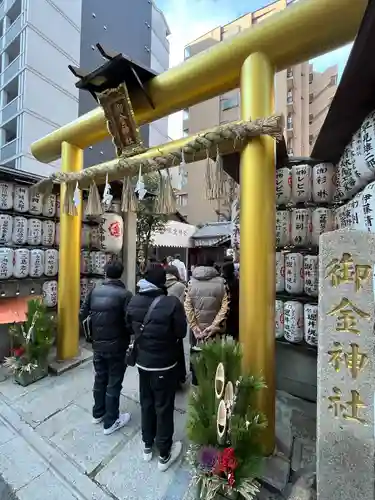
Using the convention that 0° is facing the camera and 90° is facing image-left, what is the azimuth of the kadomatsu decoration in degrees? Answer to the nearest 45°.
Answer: approximately 0°

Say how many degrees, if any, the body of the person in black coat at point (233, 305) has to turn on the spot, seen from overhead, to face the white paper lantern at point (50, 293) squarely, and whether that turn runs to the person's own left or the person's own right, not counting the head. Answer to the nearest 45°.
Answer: approximately 90° to the person's own left

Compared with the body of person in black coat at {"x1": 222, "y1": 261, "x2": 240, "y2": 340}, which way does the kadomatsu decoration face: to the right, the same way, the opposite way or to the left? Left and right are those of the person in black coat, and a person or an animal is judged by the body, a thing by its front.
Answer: the opposite way

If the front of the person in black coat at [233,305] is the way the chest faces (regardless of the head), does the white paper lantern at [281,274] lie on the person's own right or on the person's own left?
on the person's own right

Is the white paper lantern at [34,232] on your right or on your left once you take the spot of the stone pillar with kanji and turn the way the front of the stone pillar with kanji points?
on your right

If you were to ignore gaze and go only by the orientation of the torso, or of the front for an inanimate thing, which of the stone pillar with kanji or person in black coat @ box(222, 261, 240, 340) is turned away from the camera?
the person in black coat

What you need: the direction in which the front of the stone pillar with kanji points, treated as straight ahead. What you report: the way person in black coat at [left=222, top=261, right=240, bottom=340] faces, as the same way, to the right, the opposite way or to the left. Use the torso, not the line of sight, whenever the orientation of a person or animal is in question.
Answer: the opposite way

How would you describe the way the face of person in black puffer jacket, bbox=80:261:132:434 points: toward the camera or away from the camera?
away from the camera

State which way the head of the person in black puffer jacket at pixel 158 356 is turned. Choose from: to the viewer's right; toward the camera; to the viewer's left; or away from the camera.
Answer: away from the camera

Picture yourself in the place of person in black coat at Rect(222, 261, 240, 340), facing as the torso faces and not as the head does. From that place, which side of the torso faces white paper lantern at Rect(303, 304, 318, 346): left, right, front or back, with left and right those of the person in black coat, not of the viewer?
right

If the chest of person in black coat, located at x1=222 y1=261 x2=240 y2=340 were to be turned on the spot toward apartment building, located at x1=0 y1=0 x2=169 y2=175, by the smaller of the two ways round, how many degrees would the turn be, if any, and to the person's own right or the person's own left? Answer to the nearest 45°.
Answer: approximately 45° to the person's own left

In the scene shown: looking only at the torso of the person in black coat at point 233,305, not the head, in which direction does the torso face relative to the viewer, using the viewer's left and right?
facing away from the viewer
